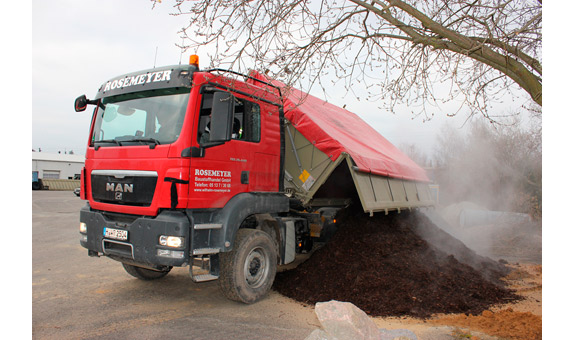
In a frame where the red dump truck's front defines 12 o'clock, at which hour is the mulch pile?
The mulch pile is roughly at 7 o'clock from the red dump truck.

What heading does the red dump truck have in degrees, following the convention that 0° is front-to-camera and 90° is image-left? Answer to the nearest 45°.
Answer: approximately 45°
